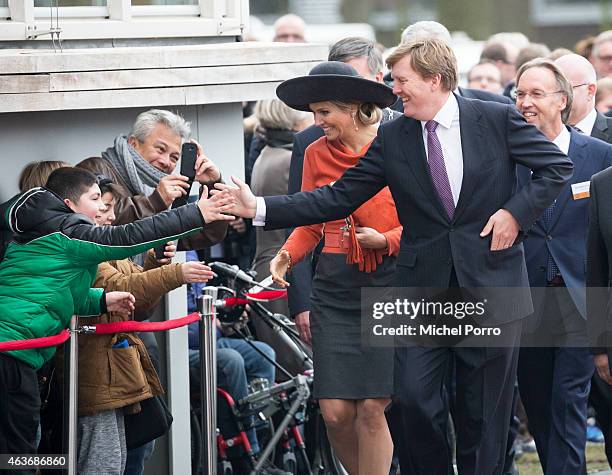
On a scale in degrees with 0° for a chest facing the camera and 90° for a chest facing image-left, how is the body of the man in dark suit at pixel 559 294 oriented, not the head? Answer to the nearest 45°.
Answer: approximately 45°

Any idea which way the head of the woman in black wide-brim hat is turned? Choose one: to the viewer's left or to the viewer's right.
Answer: to the viewer's left

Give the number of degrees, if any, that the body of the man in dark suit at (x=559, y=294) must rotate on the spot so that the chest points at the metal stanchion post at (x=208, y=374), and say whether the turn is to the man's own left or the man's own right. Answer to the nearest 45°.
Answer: approximately 45° to the man's own right

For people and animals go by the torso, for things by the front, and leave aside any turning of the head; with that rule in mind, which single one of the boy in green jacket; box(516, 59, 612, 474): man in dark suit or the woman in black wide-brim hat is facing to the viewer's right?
the boy in green jacket

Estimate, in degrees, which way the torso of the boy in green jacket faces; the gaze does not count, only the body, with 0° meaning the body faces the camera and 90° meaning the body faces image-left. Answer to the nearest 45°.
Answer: approximately 270°

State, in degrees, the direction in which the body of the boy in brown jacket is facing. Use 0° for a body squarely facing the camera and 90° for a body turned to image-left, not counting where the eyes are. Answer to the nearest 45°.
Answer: approximately 270°

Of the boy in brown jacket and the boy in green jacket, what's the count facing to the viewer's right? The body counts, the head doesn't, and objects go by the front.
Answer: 2
